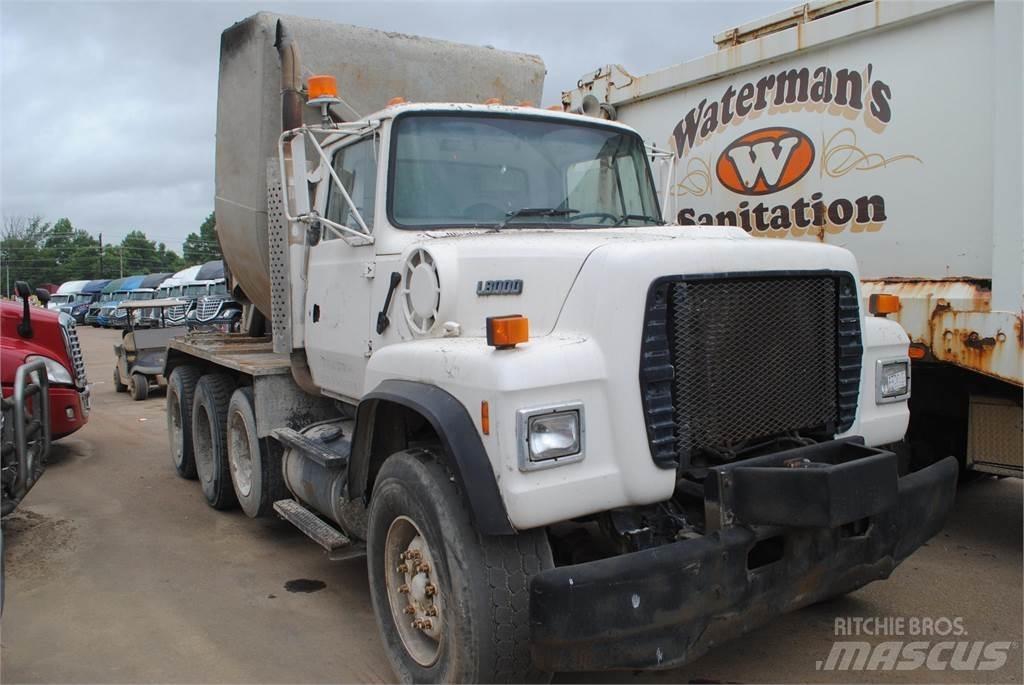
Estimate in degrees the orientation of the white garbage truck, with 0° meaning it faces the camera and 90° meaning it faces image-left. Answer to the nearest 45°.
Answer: approximately 315°

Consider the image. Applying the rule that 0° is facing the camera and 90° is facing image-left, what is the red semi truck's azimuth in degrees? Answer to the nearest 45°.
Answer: approximately 315°

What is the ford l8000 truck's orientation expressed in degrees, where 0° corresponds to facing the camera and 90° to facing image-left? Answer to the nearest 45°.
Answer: approximately 315°

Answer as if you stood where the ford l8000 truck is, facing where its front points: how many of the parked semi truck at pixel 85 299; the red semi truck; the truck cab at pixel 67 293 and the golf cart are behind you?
4

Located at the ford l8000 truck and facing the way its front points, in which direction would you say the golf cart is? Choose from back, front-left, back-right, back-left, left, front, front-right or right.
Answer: back

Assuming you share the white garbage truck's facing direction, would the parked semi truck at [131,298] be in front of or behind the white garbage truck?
behind

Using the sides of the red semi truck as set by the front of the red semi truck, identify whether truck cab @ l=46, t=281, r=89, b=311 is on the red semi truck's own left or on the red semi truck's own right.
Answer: on the red semi truck's own left

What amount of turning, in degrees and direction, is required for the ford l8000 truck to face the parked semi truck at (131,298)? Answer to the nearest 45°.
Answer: approximately 180°

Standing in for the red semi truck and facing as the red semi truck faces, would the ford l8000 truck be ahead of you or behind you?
ahead

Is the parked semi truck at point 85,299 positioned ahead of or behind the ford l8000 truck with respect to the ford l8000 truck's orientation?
behind
